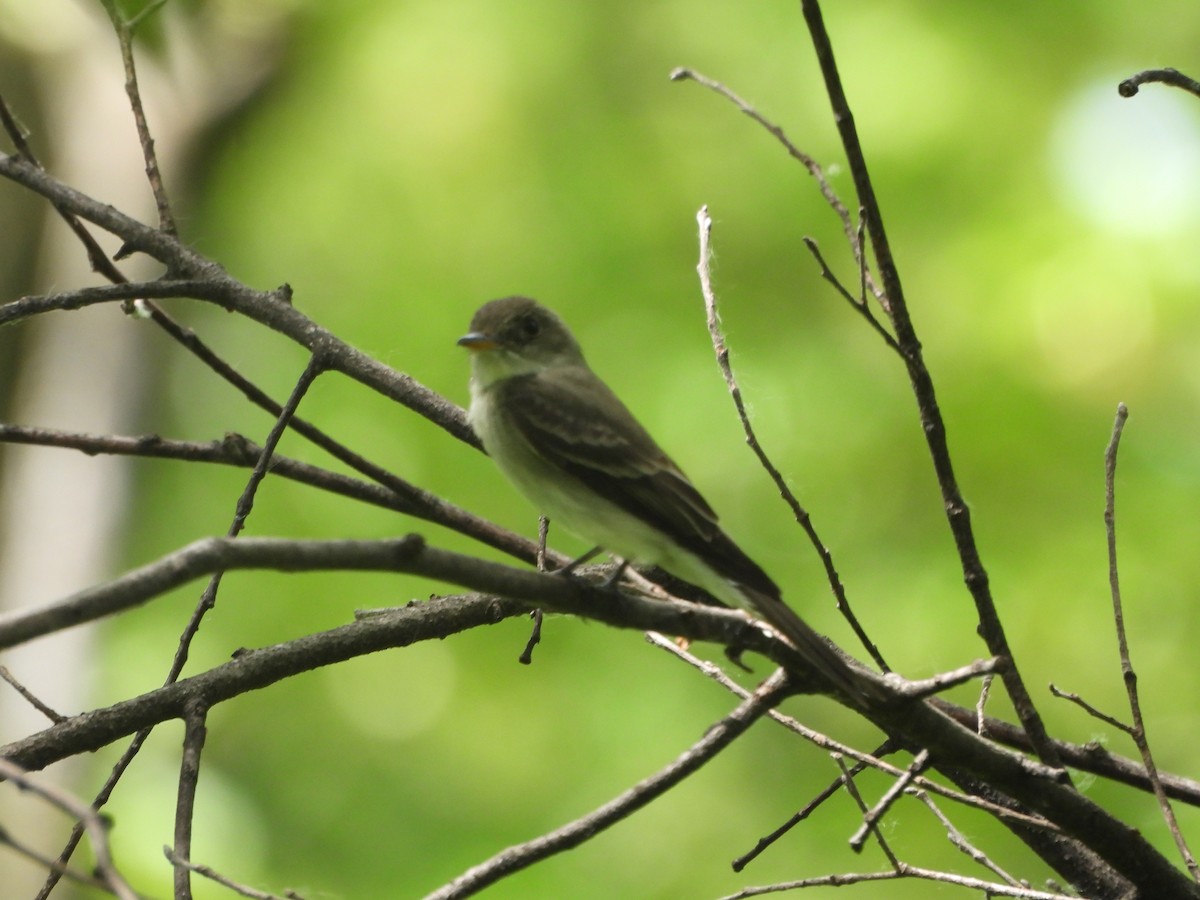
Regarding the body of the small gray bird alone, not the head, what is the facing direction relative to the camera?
to the viewer's left

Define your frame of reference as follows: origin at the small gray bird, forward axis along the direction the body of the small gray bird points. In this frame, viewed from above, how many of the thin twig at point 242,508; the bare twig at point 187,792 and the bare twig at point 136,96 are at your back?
0

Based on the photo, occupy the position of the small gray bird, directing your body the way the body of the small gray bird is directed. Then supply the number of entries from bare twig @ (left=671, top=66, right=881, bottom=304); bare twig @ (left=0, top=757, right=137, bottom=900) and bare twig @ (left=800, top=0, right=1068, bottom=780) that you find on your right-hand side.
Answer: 0

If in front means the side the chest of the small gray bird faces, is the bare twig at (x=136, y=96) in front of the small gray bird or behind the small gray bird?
in front

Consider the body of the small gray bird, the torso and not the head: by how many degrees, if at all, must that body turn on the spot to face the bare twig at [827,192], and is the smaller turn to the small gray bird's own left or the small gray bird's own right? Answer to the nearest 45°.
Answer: approximately 135° to the small gray bird's own left
